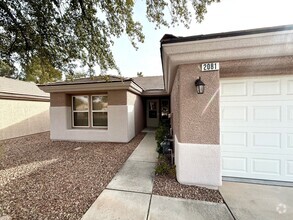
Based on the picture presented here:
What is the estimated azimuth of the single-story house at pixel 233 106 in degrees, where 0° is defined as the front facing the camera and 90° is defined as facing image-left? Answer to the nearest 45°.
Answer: approximately 0°

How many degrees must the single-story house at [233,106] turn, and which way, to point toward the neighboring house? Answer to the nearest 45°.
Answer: approximately 135° to its right

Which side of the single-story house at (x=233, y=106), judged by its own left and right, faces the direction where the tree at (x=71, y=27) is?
right

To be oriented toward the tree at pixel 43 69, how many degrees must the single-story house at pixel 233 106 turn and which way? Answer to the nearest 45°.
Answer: approximately 90° to its right
